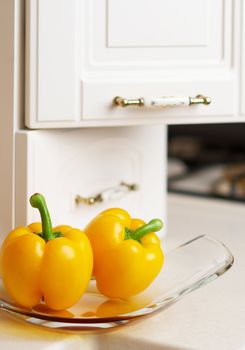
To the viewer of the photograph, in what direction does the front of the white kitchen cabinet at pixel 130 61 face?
facing the viewer

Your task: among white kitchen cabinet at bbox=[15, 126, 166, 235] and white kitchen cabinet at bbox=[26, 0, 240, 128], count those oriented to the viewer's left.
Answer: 0

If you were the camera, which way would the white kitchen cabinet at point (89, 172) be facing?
facing the viewer and to the right of the viewer
